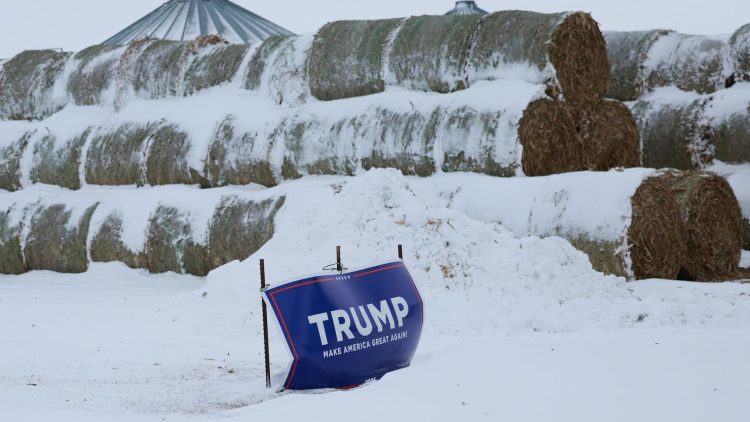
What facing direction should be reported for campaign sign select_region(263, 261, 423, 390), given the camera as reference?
facing the viewer

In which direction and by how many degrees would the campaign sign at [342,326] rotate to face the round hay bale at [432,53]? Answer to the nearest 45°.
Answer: approximately 180°

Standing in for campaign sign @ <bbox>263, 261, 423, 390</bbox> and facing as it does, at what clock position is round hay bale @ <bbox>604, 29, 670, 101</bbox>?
The round hay bale is roughly at 7 o'clock from the campaign sign.

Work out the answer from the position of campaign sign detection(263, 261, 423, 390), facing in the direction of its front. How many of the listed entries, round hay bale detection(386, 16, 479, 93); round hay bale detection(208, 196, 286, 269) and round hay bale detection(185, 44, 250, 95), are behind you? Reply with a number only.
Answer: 3

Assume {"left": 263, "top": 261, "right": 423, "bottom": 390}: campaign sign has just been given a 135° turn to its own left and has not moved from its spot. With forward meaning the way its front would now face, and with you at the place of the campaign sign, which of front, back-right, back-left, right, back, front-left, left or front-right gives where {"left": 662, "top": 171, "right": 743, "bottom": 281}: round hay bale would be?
front

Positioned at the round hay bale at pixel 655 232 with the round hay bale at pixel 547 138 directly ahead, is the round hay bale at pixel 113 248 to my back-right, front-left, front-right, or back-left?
front-left

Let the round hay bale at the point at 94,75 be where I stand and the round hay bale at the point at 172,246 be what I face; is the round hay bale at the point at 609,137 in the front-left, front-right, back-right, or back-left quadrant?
front-left

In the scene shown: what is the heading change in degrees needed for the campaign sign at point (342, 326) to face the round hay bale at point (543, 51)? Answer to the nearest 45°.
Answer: approximately 135° to its left

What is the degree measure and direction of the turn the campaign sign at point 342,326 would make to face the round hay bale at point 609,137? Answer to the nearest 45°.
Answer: approximately 135° to its left

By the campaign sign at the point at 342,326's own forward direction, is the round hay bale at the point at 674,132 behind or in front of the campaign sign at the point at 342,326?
behind

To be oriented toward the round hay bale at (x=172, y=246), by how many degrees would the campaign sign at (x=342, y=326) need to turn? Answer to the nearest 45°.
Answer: approximately 180°

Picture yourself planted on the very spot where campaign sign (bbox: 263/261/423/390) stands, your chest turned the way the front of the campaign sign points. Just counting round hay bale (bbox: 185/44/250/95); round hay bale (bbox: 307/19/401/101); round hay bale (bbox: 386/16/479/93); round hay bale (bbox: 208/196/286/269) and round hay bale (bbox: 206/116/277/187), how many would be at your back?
5

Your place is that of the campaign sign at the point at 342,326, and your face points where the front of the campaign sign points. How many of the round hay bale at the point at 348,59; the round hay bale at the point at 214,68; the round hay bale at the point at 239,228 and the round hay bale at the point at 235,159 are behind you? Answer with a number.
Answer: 4

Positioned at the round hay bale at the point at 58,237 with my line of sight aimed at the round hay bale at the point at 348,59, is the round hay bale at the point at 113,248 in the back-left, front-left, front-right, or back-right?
front-right

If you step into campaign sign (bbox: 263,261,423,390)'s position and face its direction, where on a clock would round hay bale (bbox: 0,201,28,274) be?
The round hay bale is roughly at 5 o'clock from the campaign sign.

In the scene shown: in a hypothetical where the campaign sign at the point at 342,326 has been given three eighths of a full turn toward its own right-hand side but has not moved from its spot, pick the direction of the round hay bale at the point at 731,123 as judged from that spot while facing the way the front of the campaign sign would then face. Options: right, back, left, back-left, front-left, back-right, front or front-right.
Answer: right
